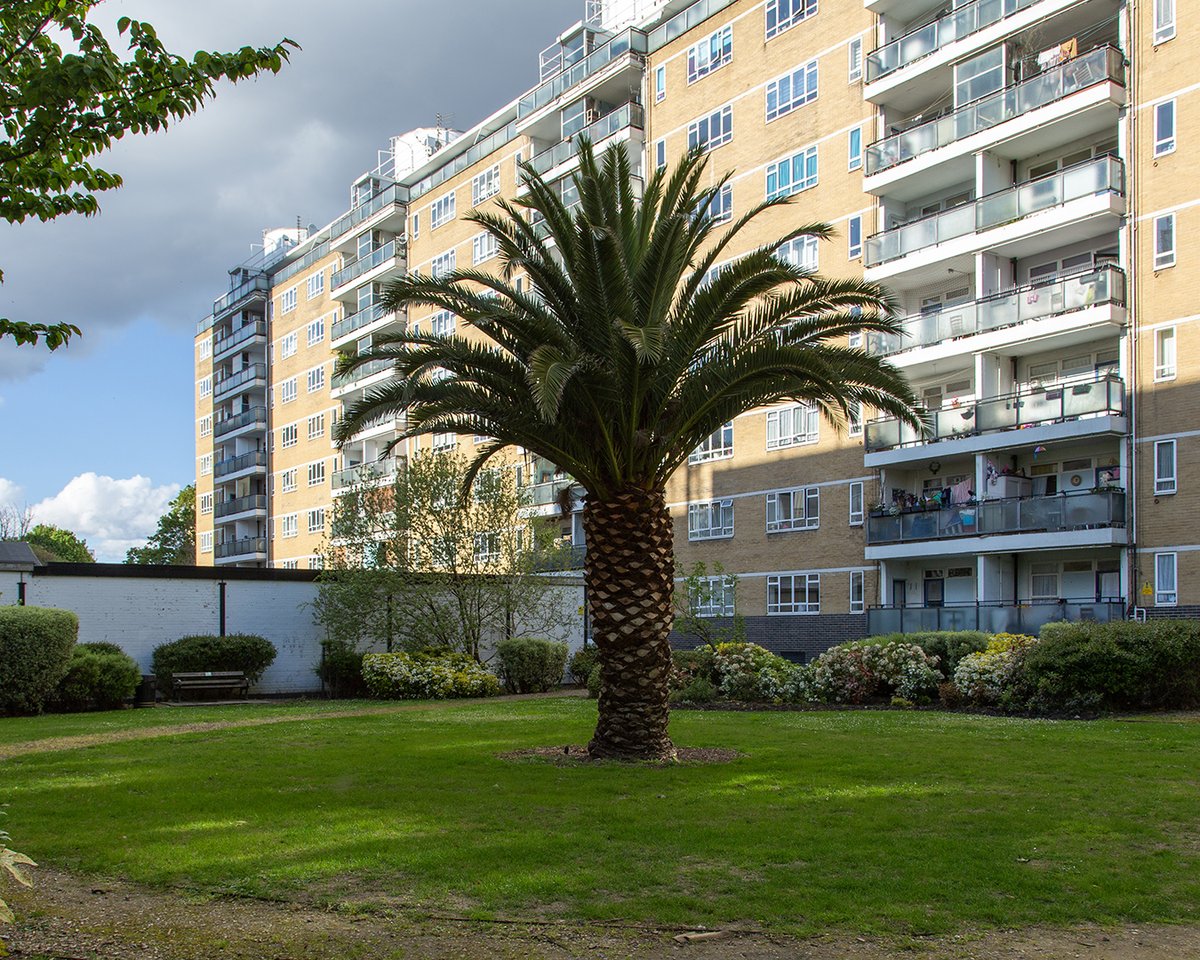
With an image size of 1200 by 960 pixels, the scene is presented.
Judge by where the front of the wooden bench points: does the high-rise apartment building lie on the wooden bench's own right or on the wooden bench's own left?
on the wooden bench's own left

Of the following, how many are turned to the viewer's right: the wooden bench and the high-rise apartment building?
0

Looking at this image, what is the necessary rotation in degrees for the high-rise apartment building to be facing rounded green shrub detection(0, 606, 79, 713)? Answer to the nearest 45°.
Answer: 0° — it already faces it

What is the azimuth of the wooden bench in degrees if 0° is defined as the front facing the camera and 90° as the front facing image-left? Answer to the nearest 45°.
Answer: approximately 0°

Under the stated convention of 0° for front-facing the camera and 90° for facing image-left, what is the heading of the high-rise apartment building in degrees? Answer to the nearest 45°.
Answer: approximately 45°
